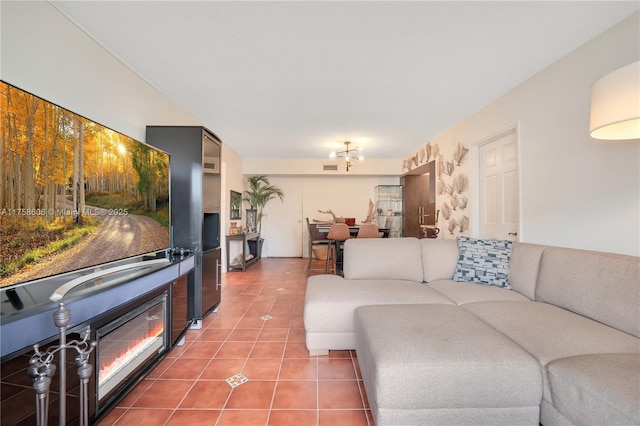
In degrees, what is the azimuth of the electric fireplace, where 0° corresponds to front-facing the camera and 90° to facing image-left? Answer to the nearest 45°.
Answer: approximately 315°

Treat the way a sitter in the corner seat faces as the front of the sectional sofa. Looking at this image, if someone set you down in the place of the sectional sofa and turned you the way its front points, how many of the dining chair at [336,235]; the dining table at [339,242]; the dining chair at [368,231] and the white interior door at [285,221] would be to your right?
4

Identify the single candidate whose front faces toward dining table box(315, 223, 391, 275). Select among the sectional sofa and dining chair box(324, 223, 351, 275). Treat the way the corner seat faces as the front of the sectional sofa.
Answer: the dining chair

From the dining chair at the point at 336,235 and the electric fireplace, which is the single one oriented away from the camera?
the dining chair

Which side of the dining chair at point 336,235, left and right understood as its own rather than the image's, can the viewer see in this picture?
back

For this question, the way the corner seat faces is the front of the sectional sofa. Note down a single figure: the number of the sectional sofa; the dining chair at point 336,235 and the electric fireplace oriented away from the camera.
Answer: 1

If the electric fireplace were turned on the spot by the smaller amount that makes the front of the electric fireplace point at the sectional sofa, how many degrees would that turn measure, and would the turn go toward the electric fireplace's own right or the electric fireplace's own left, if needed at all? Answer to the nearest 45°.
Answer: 0° — it already faces it

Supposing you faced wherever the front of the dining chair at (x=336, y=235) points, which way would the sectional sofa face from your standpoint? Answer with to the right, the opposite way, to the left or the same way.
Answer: to the left

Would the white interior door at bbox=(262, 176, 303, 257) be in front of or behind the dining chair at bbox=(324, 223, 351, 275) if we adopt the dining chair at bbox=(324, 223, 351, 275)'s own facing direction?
in front

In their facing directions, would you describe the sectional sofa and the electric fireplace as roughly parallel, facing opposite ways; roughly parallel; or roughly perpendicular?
roughly parallel, facing opposite ways

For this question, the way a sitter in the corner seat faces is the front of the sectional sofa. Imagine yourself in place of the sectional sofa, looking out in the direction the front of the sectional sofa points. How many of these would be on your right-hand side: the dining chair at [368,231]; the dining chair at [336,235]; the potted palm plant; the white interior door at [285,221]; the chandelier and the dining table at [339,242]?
6

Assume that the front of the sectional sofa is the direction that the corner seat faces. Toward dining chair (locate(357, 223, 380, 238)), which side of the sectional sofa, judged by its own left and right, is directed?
right

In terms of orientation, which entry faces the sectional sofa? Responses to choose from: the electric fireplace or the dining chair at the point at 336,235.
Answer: the electric fireplace

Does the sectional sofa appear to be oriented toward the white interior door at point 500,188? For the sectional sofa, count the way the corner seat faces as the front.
no

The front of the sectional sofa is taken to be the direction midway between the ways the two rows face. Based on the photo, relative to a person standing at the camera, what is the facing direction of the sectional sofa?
facing the viewer and to the left of the viewer

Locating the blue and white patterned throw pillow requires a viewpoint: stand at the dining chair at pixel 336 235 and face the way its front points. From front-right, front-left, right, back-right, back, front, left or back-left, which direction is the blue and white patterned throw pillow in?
back-right

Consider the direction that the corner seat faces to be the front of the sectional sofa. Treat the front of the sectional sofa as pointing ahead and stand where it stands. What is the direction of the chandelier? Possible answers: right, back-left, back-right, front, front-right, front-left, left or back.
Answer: right

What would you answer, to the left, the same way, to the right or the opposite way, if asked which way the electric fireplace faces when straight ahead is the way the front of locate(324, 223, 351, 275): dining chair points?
to the right

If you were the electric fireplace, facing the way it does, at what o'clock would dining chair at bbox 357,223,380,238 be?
The dining chair is roughly at 10 o'clock from the electric fireplace.

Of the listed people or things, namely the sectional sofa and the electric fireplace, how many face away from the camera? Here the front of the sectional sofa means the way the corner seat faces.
0

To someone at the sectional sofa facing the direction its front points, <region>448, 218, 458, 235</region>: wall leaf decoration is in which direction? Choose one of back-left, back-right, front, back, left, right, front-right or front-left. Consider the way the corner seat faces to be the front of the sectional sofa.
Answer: back-right

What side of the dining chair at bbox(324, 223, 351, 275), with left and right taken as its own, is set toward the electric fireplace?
back
